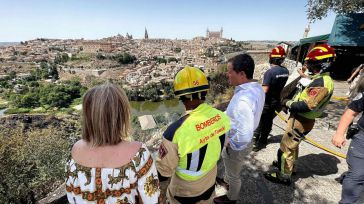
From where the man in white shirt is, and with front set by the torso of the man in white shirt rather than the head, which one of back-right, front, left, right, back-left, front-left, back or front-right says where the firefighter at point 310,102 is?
back-right

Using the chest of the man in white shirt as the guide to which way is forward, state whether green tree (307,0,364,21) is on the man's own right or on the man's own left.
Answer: on the man's own right

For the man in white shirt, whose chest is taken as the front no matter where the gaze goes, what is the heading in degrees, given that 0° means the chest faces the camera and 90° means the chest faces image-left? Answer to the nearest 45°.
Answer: approximately 90°

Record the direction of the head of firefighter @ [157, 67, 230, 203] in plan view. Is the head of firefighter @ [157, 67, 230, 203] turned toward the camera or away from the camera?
away from the camera

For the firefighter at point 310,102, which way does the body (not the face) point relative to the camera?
to the viewer's left

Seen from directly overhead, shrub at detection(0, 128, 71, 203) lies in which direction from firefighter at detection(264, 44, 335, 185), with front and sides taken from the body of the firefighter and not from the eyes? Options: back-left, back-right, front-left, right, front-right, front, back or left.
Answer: front

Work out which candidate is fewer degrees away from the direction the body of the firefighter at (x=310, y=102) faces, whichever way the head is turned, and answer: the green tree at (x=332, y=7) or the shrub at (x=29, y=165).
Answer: the shrub

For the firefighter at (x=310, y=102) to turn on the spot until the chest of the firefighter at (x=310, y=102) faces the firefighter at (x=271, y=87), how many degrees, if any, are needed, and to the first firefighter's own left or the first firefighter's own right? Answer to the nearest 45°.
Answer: approximately 45° to the first firefighter's own right
